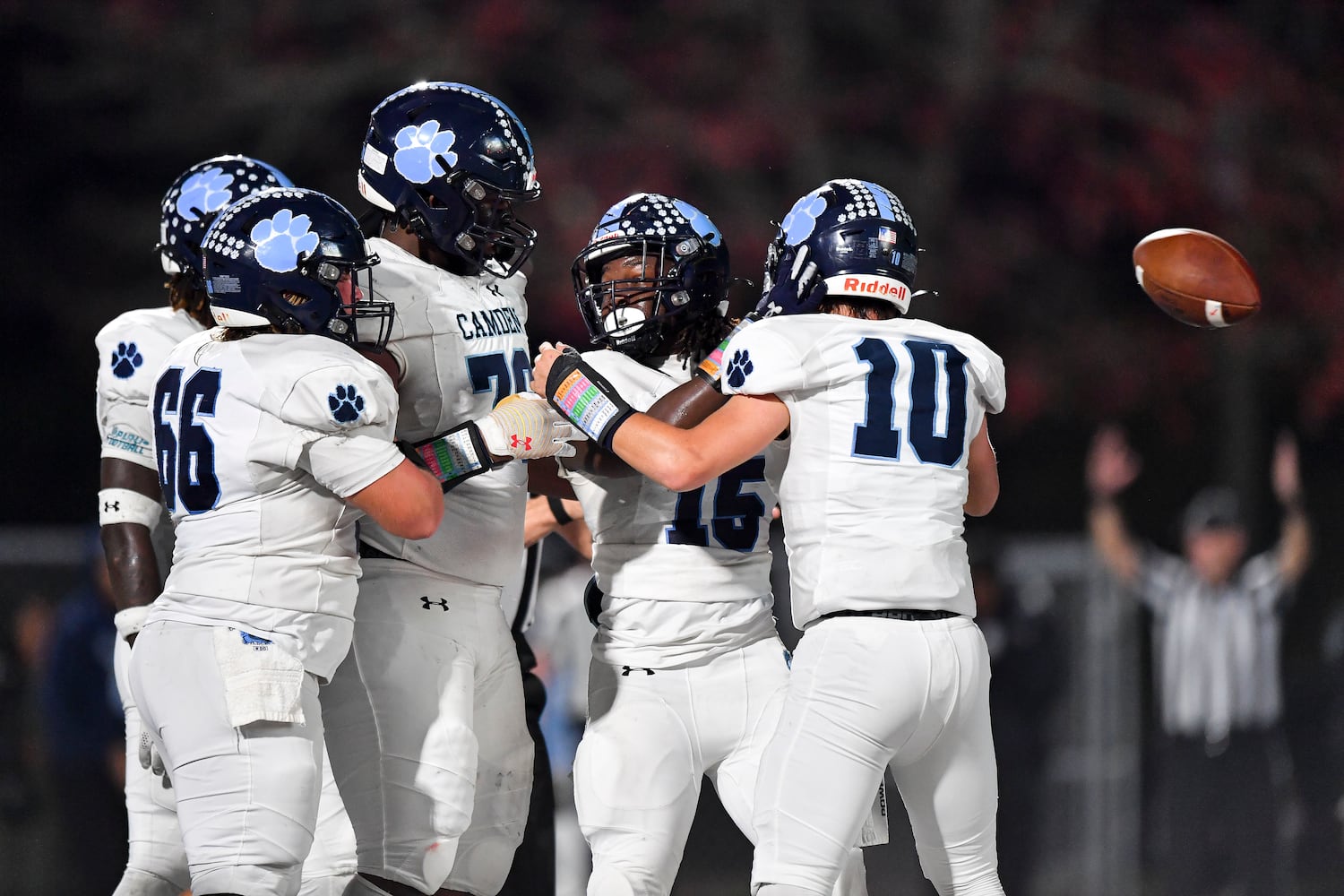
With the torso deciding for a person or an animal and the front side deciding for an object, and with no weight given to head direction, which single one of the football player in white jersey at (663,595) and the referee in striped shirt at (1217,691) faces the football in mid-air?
the referee in striped shirt

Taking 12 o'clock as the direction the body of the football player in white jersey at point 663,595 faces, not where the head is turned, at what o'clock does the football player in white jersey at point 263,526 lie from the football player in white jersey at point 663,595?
the football player in white jersey at point 263,526 is roughly at 2 o'clock from the football player in white jersey at point 663,595.

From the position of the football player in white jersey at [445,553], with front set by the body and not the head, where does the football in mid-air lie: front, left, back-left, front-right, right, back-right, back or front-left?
front-left

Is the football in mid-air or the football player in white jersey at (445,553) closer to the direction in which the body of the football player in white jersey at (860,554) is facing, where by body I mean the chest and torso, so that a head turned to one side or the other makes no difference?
the football player in white jersey

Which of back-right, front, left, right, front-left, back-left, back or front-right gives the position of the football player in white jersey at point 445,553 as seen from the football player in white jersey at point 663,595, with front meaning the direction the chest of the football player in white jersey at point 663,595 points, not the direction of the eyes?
right

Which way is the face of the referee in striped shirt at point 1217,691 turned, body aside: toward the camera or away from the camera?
toward the camera

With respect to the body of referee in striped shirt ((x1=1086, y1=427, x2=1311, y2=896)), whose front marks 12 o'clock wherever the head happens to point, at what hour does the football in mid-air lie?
The football in mid-air is roughly at 12 o'clock from the referee in striped shirt.

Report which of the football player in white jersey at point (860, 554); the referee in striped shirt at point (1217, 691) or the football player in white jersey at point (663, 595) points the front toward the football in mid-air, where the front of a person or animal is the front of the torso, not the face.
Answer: the referee in striped shirt

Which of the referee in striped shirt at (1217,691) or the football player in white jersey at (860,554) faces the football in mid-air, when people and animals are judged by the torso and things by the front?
the referee in striped shirt

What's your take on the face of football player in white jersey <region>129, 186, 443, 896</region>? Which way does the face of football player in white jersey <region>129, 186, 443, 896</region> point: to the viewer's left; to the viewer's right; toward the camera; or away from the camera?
to the viewer's right

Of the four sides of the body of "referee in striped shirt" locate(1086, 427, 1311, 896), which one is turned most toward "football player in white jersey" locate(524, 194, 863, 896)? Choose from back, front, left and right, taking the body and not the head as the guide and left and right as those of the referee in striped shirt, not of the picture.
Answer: front

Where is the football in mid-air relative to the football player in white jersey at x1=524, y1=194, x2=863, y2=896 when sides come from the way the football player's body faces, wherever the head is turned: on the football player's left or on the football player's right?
on the football player's left

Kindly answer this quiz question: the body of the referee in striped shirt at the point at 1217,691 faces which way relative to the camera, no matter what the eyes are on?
toward the camera

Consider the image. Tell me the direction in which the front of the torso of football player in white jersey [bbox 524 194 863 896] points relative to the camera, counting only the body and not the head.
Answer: toward the camera

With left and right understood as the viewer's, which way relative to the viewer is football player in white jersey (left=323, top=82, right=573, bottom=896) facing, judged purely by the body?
facing the viewer and to the right of the viewer
